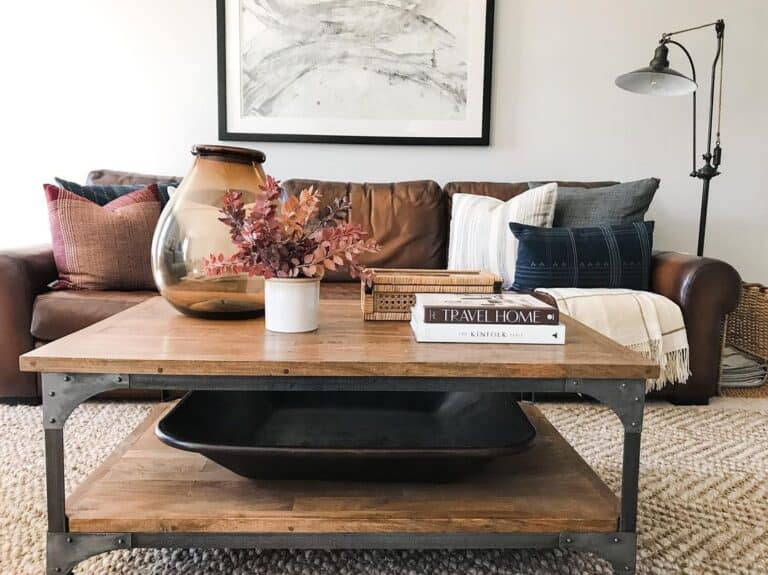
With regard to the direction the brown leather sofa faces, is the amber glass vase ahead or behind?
ahead

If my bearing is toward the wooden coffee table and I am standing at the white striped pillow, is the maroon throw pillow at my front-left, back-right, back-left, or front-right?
front-right

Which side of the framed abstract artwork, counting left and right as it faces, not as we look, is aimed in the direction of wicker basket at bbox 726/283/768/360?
left

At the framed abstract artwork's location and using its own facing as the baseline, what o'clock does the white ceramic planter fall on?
The white ceramic planter is roughly at 12 o'clock from the framed abstract artwork.

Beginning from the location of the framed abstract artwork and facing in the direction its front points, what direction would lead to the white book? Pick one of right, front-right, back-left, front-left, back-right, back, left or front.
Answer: front

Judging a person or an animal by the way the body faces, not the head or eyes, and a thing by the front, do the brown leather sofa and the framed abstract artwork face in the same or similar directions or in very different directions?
same or similar directions

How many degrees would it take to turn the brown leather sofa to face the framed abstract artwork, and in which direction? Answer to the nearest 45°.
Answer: approximately 135° to its left

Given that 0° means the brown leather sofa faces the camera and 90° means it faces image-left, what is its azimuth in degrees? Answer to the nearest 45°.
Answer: approximately 0°

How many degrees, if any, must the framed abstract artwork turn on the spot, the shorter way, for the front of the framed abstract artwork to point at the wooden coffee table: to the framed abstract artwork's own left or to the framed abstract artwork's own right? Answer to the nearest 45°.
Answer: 0° — it already faces it

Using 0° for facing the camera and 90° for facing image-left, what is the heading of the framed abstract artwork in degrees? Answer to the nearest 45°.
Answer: approximately 0°

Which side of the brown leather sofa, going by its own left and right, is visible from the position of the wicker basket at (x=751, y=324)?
left

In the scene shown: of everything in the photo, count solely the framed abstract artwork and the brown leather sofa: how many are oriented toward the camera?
2
